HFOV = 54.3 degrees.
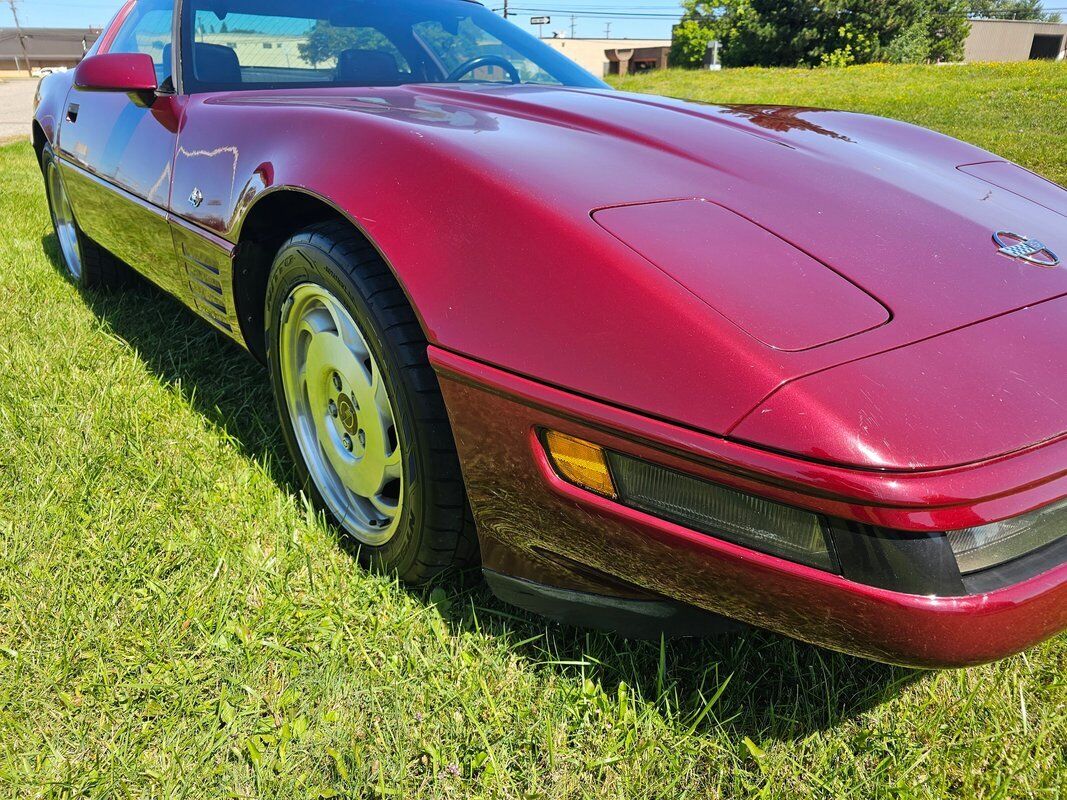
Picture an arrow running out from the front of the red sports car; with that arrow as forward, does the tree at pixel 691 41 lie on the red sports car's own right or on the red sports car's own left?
on the red sports car's own left

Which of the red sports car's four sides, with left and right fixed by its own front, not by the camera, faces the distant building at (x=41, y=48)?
back

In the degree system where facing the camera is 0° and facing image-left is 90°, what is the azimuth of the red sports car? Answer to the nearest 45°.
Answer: approximately 315°

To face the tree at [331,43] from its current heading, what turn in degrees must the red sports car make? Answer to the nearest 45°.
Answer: approximately 180°

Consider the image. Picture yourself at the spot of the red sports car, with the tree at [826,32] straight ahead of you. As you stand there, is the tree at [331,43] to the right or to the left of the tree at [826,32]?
left

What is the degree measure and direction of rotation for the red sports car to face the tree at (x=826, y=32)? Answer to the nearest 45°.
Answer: approximately 135° to its left

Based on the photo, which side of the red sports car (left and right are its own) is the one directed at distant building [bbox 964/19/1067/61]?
left
